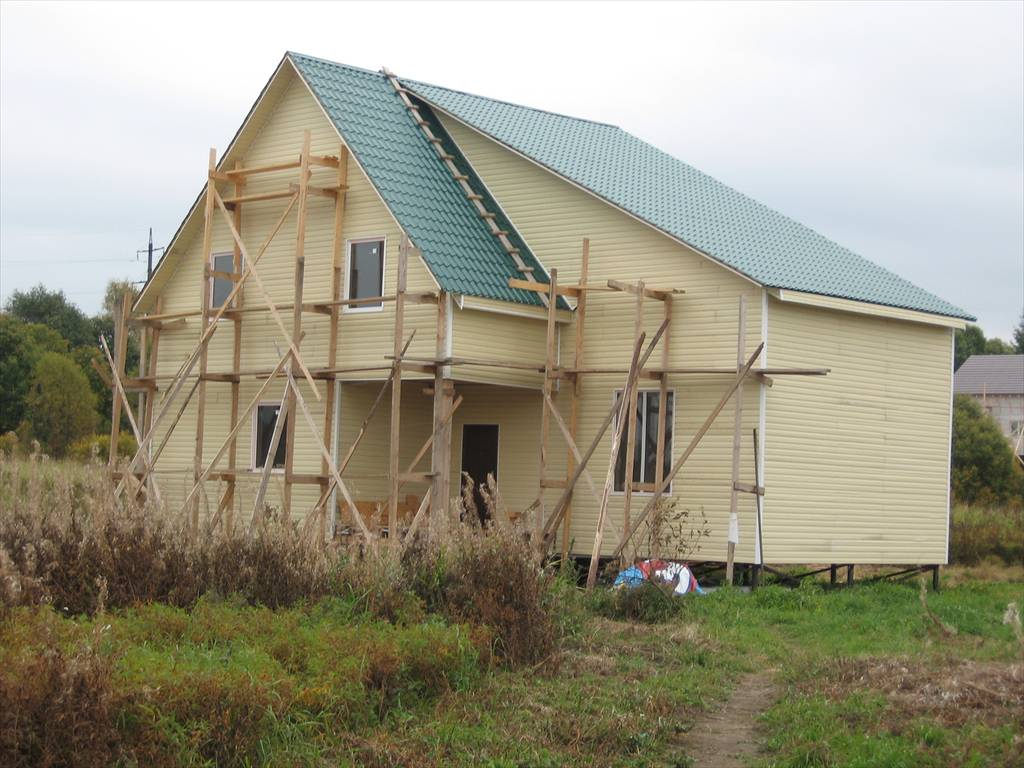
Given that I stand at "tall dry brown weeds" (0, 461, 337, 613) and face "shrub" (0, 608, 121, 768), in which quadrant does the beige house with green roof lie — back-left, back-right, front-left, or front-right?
back-left

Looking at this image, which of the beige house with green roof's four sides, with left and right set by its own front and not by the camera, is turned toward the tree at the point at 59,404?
right
